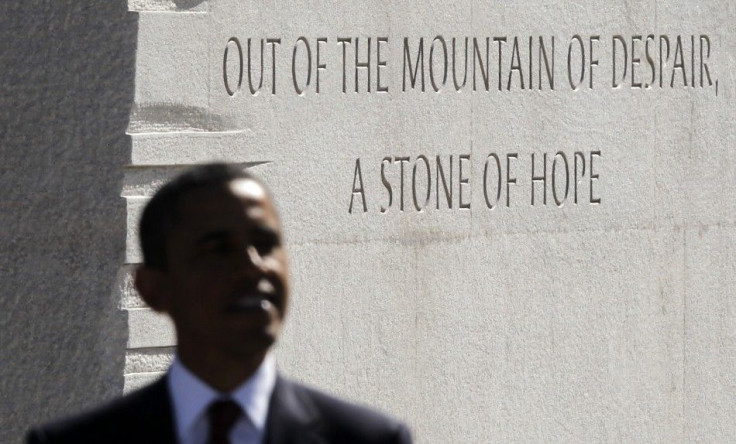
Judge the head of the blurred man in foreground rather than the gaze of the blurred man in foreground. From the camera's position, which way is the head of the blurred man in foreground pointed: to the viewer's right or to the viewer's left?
to the viewer's right

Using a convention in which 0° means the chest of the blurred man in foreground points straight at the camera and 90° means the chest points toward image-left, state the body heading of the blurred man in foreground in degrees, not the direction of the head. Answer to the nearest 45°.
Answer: approximately 0°
